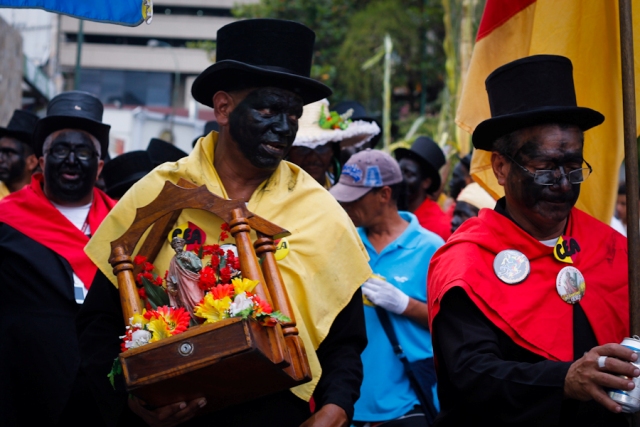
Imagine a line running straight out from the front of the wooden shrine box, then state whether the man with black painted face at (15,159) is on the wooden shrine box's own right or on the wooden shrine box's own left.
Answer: on the wooden shrine box's own right

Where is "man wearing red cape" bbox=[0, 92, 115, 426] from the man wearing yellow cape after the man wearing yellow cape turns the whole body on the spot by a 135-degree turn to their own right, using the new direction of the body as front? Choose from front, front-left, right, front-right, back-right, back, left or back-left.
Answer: front

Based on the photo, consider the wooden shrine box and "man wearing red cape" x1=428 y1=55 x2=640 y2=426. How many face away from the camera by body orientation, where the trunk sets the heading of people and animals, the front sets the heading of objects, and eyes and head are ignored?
0

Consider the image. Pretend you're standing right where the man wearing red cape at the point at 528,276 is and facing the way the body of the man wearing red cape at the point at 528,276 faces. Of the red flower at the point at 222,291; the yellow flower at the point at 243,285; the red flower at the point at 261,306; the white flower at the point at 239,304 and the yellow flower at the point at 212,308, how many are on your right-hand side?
5

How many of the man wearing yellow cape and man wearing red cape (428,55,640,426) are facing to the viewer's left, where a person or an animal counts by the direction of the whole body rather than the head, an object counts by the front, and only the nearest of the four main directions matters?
0

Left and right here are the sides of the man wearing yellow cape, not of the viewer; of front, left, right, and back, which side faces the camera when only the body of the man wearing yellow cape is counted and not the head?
front

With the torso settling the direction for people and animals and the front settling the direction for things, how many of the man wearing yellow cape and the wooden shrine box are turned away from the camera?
0

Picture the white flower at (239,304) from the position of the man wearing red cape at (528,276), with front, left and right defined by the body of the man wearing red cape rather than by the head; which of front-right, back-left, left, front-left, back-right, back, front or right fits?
right

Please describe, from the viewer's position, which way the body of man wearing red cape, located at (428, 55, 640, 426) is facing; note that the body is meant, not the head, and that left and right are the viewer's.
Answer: facing the viewer and to the right of the viewer

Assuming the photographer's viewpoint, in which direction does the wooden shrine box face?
facing the viewer and to the left of the viewer
